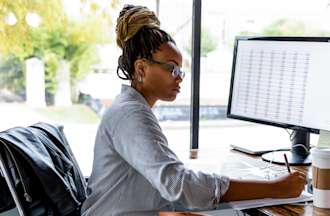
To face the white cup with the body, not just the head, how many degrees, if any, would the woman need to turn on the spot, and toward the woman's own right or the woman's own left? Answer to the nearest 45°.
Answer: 0° — they already face it

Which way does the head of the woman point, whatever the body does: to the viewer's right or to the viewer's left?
to the viewer's right

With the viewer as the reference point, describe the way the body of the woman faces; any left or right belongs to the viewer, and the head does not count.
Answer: facing to the right of the viewer
